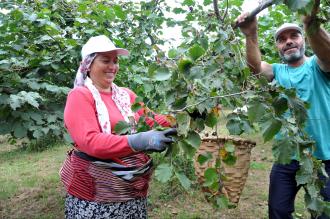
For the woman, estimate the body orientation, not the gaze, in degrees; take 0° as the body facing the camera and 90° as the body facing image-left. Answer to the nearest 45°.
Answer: approximately 315°

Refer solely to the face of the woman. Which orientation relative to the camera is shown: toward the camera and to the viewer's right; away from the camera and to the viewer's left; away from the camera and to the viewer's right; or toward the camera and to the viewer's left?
toward the camera and to the viewer's right

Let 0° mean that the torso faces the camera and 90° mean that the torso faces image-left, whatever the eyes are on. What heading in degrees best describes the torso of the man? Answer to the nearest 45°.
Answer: approximately 45°

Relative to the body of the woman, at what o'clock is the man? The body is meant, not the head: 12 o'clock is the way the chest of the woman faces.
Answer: The man is roughly at 10 o'clock from the woman.
